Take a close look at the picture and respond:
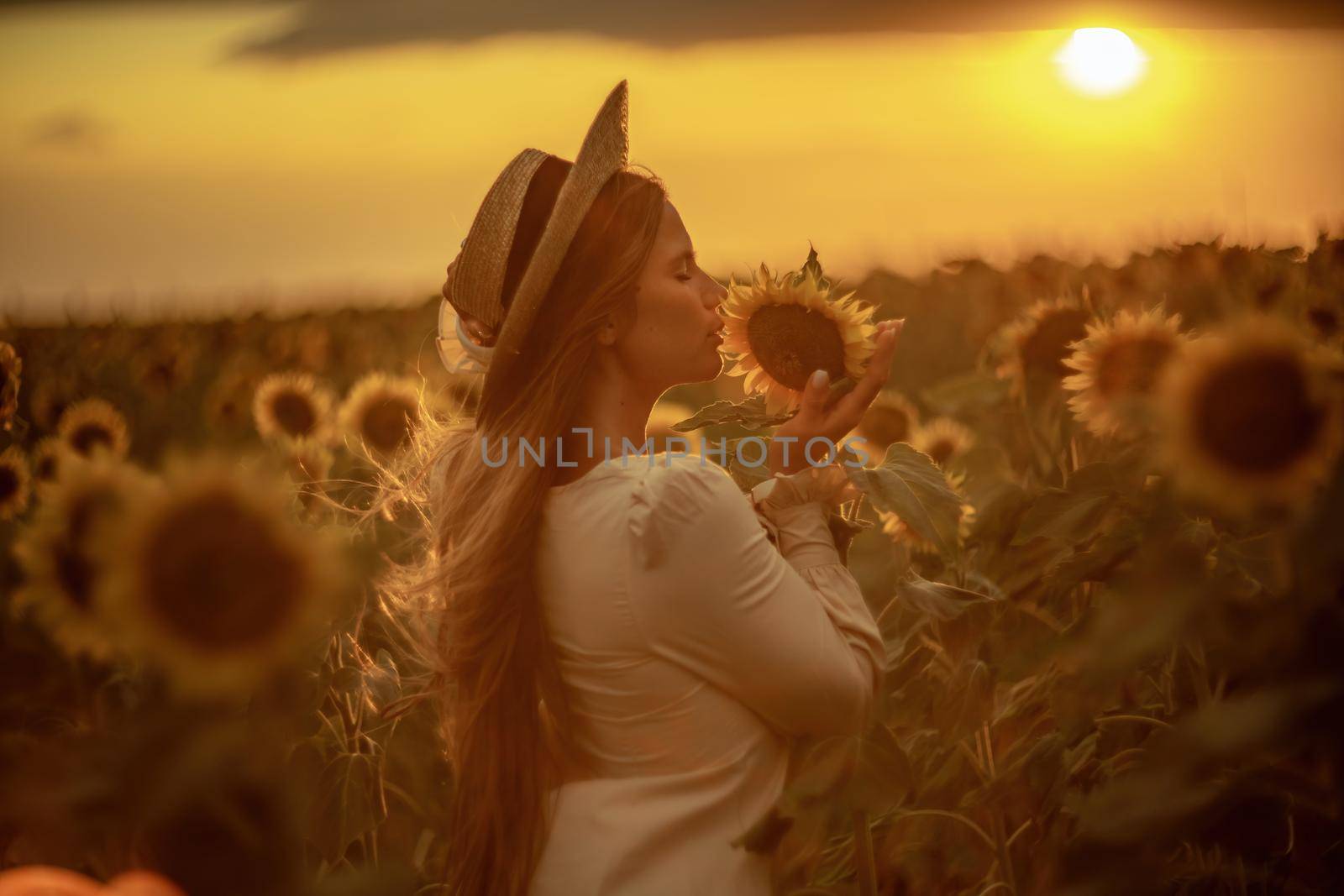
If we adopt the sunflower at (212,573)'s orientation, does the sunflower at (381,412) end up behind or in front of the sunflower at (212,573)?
behind

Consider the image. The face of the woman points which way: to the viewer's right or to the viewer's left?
to the viewer's right

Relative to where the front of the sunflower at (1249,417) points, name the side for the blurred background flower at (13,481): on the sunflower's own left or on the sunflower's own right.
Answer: on the sunflower's own right

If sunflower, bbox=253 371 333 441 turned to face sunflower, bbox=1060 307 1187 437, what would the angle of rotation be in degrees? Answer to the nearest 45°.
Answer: approximately 45° to its left

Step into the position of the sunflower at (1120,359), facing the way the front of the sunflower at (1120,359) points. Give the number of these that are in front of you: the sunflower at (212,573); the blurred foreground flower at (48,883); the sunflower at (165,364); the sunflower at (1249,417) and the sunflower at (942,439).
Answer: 3

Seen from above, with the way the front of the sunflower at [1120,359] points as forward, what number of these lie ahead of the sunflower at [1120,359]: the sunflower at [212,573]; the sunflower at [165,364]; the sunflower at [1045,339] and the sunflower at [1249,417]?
2

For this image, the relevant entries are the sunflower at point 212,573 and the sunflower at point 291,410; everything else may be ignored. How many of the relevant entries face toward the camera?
2

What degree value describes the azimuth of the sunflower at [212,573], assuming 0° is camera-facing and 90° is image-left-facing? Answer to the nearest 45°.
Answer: approximately 0°
